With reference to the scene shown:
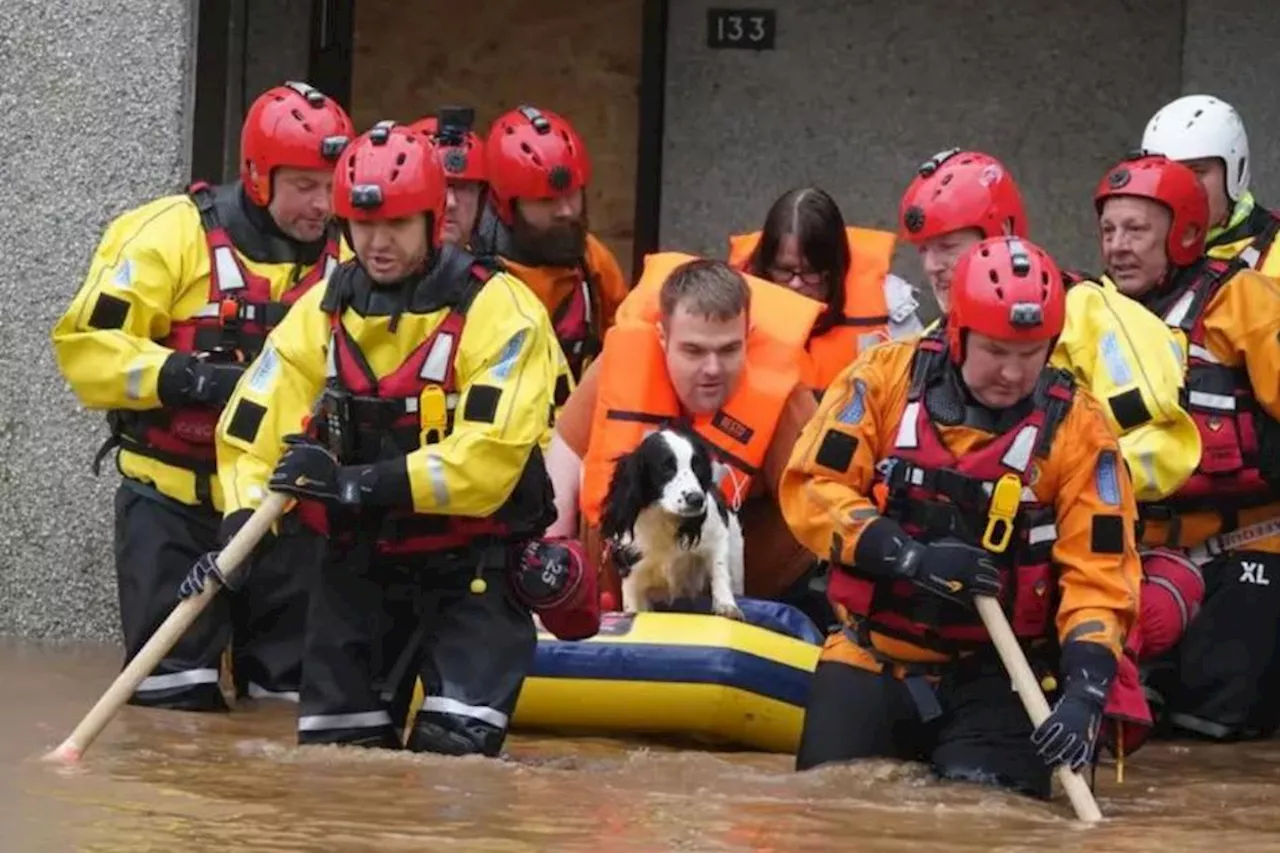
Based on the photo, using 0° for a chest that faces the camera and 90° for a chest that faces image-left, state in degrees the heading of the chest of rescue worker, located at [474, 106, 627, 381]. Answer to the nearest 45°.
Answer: approximately 315°

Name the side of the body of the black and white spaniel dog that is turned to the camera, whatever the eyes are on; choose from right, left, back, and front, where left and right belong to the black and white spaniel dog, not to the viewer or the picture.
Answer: front

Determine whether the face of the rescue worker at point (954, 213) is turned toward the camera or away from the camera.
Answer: toward the camera

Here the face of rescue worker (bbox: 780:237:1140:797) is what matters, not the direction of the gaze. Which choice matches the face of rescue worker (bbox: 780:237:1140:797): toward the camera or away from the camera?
toward the camera

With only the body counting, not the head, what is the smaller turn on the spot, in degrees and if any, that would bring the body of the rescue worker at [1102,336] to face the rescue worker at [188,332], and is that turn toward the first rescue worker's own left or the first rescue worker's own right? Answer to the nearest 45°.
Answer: approximately 45° to the first rescue worker's own right

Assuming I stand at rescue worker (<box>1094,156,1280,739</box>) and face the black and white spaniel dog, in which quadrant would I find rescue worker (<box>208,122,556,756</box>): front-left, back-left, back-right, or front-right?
front-left

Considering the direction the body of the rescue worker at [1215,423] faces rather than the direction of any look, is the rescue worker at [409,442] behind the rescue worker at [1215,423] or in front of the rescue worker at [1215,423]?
in front

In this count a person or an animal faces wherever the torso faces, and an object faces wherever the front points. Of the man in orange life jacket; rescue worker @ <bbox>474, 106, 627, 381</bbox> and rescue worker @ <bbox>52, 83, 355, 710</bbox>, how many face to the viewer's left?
0

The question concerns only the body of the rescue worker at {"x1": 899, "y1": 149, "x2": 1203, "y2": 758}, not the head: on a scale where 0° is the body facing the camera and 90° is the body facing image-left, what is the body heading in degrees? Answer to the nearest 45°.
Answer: approximately 45°

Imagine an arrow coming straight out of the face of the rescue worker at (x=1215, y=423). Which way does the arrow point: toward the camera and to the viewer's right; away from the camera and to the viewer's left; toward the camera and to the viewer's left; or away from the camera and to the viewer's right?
toward the camera and to the viewer's left

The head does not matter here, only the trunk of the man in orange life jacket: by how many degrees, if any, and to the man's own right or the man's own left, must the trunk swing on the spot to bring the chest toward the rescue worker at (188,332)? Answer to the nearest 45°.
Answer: approximately 90° to the man's own right

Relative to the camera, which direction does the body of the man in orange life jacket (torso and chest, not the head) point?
toward the camera

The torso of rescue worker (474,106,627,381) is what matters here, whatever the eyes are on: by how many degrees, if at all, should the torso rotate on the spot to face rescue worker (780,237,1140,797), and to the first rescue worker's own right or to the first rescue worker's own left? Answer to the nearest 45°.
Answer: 0° — they already face them

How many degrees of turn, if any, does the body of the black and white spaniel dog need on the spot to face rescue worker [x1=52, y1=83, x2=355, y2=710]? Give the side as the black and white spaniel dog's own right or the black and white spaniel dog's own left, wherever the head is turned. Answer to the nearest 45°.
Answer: approximately 90° to the black and white spaniel dog's own right

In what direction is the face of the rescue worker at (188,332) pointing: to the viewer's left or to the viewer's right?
to the viewer's right
